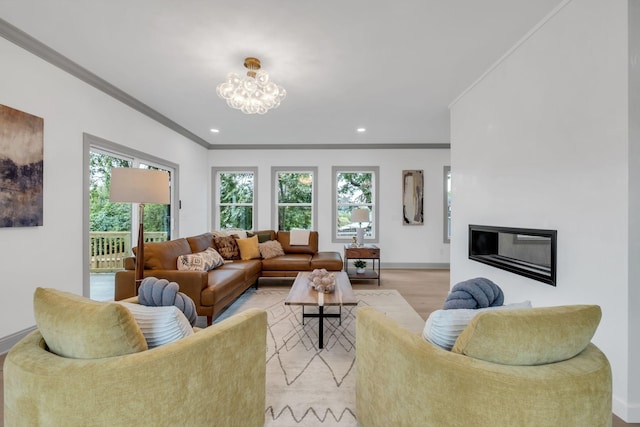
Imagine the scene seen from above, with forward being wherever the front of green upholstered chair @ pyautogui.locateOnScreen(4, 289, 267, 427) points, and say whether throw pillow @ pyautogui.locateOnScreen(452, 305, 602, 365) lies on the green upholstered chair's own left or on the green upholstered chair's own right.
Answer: on the green upholstered chair's own right

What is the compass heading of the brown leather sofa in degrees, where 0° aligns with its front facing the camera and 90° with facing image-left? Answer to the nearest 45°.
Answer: approximately 315°

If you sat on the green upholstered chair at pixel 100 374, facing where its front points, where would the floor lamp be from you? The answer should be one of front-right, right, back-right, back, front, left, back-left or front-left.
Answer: front-left

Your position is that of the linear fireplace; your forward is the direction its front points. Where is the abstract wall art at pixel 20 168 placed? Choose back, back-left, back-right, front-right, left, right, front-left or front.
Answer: front

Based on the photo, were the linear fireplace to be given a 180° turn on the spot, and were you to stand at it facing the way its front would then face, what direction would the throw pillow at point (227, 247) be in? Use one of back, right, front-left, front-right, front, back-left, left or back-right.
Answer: back-left

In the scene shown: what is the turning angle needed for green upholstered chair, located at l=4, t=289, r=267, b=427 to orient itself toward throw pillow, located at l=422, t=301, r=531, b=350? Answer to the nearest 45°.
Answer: approximately 90° to its right

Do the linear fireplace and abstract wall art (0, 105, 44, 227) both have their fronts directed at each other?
yes

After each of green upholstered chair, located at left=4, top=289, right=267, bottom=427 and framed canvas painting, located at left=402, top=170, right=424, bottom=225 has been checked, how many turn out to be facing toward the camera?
1

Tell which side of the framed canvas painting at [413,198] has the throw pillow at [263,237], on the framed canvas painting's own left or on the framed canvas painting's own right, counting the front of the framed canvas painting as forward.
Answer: on the framed canvas painting's own right

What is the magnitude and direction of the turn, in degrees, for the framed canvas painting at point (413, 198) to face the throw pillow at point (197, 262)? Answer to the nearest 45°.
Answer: approximately 45° to its right

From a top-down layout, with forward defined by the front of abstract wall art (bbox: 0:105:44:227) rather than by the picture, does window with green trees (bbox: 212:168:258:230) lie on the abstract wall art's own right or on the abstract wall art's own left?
on the abstract wall art's own left

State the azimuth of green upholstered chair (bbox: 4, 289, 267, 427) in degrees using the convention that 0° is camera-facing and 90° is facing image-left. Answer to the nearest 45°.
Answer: approximately 225°

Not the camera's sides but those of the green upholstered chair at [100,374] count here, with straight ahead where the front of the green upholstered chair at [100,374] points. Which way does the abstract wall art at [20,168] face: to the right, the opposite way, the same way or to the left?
to the right

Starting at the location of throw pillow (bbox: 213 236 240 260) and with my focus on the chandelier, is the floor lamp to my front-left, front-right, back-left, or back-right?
front-right

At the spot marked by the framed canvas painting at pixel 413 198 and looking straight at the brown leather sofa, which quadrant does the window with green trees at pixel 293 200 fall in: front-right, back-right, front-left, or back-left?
front-right

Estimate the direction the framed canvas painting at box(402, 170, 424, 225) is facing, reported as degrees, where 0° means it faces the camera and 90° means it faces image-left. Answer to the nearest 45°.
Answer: approximately 0°

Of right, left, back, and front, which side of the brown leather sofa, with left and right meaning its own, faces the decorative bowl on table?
front
